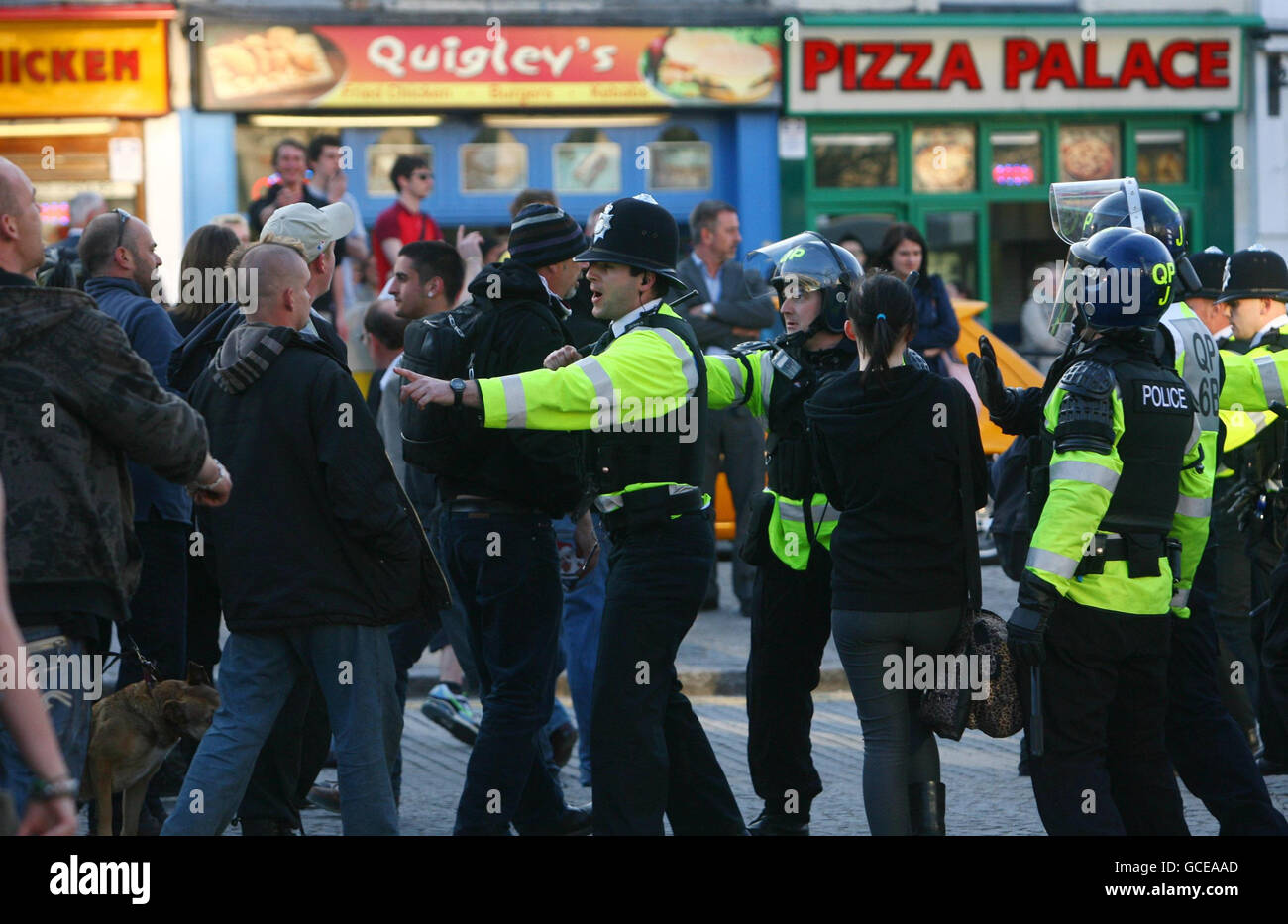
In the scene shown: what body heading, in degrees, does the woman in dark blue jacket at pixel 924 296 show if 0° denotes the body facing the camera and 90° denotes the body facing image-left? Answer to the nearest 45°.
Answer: approximately 0°

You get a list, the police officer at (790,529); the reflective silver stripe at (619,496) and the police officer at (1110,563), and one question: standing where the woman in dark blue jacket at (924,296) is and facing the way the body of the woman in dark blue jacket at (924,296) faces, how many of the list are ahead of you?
3

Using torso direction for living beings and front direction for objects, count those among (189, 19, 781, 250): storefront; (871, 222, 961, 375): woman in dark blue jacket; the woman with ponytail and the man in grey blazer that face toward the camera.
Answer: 3

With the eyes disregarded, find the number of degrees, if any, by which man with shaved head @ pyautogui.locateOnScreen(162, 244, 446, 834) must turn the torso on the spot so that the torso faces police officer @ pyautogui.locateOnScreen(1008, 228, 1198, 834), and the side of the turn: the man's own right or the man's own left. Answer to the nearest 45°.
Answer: approximately 45° to the man's own right

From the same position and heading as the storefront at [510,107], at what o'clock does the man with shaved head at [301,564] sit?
The man with shaved head is roughly at 12 o'clock from the storefront.

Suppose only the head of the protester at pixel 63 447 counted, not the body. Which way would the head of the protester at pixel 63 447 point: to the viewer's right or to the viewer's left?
to the viewer's right

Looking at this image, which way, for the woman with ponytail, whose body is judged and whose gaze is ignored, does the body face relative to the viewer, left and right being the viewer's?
facing away from the viewer

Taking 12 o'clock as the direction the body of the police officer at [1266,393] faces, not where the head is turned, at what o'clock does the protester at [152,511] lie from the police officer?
The protester is roughly at 11 o'clock from the police officer.

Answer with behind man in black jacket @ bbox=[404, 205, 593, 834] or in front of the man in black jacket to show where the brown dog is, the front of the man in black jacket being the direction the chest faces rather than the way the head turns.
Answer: behind

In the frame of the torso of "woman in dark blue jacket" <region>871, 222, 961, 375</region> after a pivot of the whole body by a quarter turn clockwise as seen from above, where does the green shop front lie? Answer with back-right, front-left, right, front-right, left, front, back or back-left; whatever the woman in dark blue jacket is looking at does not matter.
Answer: right

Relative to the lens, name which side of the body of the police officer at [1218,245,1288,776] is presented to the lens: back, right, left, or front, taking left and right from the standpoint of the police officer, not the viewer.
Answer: left
